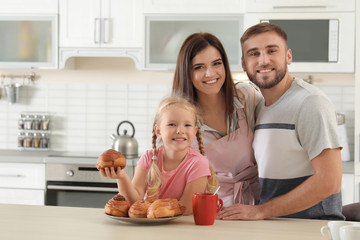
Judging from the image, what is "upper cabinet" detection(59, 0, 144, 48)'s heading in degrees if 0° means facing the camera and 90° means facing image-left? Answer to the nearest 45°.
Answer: approximately 0°

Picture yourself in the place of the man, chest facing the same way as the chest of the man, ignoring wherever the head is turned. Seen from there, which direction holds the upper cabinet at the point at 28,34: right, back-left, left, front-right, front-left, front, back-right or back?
right

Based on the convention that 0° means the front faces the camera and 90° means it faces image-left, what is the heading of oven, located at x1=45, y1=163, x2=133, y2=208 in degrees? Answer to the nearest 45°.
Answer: approximately 0°

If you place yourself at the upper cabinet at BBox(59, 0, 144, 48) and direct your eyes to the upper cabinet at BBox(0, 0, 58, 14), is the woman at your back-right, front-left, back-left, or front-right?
back-left

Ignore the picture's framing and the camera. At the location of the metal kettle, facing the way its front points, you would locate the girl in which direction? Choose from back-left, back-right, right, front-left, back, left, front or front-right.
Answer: left

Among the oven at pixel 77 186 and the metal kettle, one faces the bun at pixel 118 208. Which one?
the oven

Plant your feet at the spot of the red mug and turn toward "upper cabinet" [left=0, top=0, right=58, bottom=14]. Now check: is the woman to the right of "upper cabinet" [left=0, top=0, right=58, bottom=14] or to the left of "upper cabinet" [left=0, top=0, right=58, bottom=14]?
right

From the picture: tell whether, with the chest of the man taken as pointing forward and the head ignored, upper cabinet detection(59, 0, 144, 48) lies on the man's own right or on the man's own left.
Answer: on the man's own right
